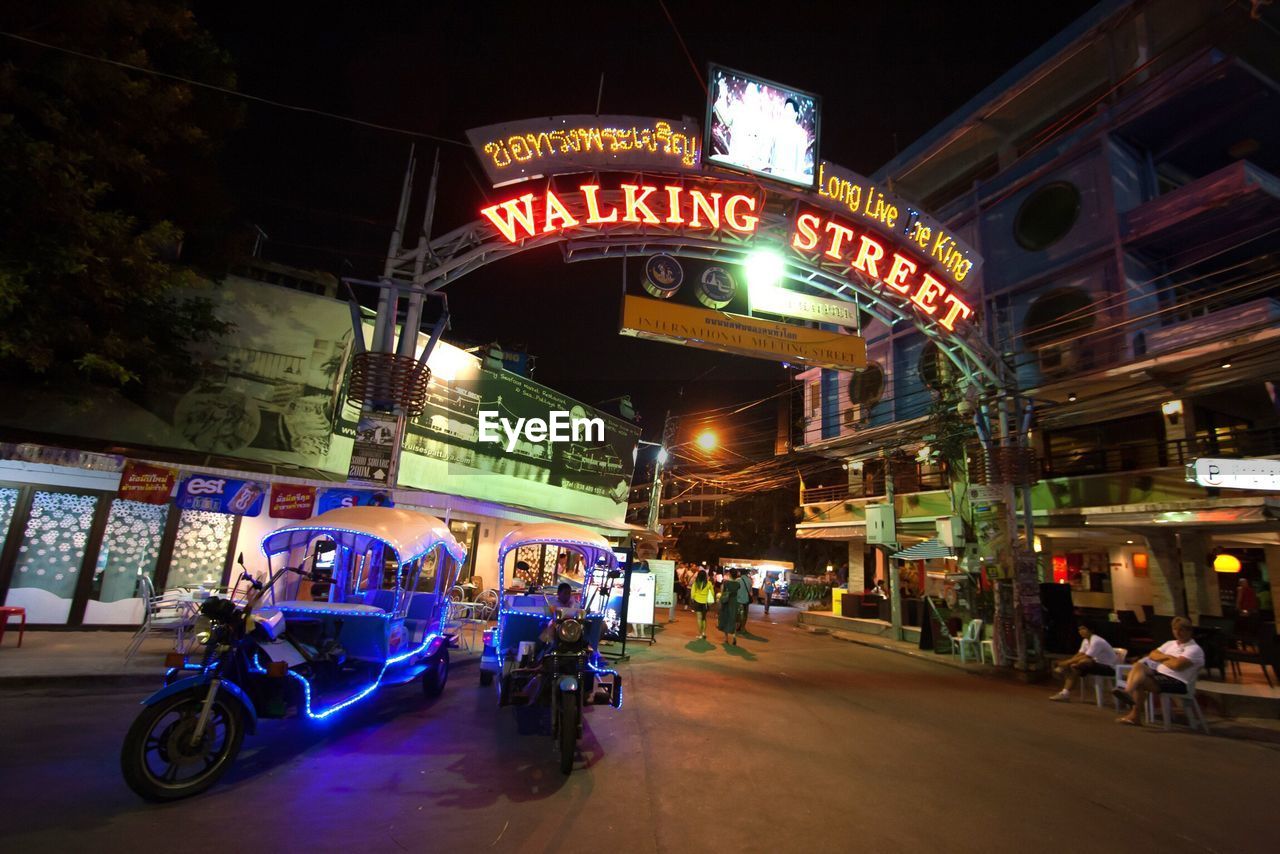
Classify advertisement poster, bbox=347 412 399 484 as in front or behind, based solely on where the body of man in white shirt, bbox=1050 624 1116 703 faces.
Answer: in front

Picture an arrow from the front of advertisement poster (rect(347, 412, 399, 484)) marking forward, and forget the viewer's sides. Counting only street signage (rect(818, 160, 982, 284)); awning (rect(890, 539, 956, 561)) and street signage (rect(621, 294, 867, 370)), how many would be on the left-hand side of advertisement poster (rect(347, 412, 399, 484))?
3

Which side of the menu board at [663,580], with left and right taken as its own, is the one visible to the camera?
front

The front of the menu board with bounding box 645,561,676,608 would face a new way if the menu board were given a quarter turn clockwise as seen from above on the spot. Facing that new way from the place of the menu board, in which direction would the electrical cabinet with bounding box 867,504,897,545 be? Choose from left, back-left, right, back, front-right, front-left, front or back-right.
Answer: back

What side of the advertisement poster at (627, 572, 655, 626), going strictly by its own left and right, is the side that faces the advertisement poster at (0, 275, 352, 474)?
right

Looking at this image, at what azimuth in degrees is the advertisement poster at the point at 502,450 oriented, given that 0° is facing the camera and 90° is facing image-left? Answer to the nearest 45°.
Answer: approximately 315°

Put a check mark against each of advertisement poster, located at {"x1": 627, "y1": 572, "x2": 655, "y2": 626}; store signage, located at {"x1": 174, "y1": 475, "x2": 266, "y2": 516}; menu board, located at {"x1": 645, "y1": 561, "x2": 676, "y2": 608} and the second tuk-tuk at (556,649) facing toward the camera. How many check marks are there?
4

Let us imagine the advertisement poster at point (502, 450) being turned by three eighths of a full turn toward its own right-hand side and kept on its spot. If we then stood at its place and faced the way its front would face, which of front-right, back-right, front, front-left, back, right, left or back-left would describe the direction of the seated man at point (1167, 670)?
back-left

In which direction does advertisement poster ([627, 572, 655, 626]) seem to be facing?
toward the camera

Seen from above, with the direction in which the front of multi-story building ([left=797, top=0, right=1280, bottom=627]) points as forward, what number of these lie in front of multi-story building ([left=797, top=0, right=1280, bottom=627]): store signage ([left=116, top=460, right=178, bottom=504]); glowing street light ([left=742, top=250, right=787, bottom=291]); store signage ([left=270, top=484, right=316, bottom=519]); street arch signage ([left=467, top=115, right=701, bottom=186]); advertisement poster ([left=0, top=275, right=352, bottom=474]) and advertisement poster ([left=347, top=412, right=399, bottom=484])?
6

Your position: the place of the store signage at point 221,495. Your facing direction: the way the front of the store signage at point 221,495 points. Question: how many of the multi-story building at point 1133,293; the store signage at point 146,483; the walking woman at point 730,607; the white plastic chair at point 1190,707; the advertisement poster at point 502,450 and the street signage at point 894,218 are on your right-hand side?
1

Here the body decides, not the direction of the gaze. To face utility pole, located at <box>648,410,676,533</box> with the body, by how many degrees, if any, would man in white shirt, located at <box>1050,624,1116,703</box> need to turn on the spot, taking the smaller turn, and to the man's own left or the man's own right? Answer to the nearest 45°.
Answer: approximately 45° to the man's own right

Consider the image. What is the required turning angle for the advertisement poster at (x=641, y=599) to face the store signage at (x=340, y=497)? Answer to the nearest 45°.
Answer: approximately 90° to its right

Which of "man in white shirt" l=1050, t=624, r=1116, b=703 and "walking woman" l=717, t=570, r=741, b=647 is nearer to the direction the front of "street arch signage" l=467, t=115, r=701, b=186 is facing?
the man in white shirt

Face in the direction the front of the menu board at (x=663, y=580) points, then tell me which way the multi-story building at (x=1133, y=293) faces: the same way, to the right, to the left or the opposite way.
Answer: to the right

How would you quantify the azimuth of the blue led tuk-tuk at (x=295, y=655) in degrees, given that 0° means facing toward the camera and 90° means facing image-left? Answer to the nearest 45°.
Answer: approximately 45°

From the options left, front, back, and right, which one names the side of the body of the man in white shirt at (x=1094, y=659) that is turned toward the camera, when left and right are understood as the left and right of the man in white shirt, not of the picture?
left
